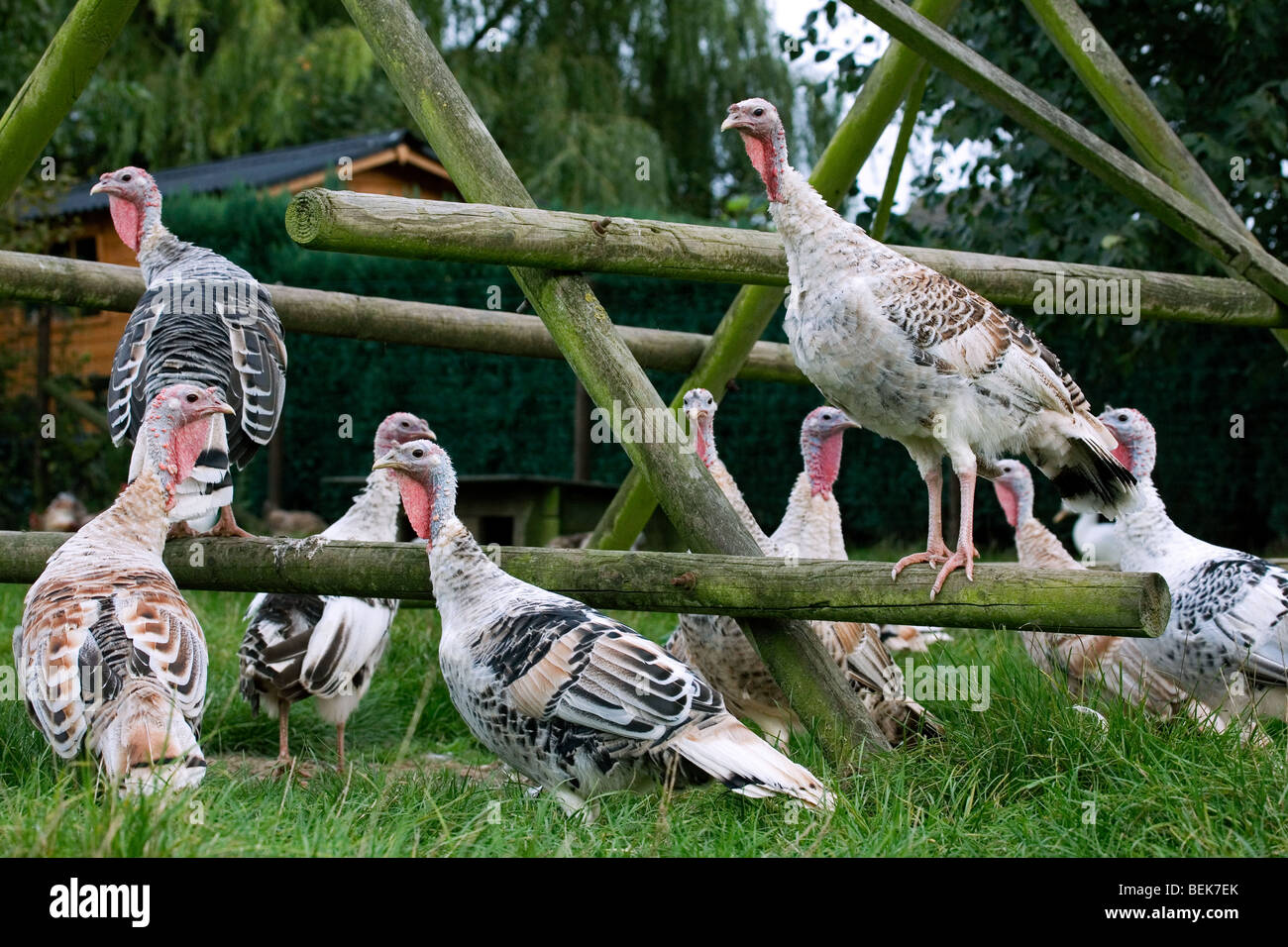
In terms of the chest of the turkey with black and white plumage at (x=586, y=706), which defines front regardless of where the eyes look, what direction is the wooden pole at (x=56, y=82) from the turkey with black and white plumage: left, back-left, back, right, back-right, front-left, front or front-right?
front-right

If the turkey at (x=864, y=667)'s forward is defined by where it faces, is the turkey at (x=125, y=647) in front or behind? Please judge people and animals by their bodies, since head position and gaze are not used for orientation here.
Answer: in front

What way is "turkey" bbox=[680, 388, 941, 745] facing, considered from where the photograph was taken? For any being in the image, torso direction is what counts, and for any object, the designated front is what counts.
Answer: facing the viewer and to the left of the viewer

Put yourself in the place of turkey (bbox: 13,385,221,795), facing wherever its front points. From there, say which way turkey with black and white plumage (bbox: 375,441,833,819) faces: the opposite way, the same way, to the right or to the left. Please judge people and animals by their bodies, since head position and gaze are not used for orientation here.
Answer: to the left

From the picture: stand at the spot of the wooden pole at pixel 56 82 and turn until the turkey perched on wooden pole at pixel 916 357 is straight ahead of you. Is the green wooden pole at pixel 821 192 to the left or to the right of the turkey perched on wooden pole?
left

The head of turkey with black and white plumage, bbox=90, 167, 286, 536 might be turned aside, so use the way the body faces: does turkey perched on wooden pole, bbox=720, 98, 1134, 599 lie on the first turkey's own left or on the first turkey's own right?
on the first turkey's own right

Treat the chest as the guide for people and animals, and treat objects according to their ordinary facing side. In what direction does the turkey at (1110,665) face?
to the viewer's left

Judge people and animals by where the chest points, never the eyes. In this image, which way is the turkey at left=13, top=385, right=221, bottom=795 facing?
away from the camera

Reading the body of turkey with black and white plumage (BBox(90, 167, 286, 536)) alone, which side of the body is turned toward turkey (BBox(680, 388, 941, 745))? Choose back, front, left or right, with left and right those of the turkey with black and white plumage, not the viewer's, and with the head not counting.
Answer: right

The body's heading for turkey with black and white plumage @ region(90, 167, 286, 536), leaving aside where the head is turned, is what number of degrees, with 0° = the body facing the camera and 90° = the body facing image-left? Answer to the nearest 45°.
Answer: approximately 180°

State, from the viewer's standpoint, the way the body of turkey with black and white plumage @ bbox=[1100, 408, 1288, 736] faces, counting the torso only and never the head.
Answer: to the viewer's left

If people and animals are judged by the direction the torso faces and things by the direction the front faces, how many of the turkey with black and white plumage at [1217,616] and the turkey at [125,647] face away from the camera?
1

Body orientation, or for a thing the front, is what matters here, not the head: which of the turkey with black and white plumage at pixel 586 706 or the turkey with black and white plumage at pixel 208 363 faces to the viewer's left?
the turkey with black and white plumage at pixel 586 706
